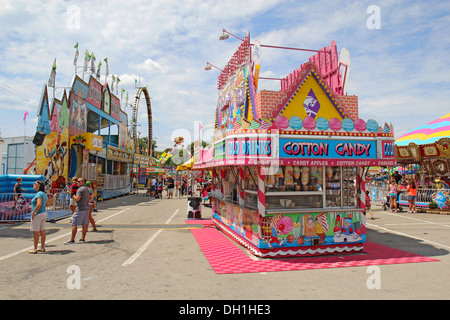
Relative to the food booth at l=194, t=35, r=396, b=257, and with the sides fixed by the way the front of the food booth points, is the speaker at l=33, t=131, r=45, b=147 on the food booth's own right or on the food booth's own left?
on the food booth's own right

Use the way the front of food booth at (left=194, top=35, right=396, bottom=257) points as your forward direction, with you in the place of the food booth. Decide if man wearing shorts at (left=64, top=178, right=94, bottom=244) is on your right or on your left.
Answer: on your right

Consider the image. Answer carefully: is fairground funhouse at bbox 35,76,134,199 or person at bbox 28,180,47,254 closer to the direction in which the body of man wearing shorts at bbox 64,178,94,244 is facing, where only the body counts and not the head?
the fairground funhouse

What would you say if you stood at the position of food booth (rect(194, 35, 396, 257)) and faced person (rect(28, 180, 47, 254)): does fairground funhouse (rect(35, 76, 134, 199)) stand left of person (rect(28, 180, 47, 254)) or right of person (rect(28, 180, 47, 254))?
right

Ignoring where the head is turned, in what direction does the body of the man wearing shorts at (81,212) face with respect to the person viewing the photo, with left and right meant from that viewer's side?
facing away from the viewer and to the left of the viewer

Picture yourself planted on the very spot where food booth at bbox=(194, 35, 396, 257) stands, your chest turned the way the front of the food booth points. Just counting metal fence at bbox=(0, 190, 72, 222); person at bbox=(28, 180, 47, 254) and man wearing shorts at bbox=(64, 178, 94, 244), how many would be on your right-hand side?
3

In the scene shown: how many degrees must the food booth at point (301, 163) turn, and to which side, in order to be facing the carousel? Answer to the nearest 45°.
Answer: approximately 135° to its left

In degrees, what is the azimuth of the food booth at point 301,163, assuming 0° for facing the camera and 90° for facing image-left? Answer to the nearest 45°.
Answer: approximately 0°

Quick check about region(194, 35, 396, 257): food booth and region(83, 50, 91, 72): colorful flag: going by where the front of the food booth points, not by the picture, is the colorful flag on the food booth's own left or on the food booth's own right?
on the food booth's own right
